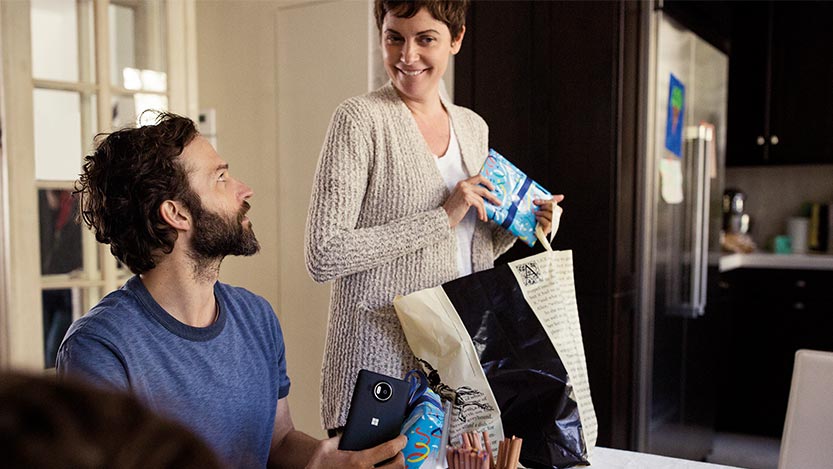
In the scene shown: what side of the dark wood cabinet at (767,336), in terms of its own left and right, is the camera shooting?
front

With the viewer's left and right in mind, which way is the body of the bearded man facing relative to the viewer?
facing the viewer and to the right of the viewer

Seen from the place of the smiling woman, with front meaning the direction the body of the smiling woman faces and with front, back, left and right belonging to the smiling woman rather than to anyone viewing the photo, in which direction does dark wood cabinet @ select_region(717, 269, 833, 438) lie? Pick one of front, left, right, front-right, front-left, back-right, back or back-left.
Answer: left

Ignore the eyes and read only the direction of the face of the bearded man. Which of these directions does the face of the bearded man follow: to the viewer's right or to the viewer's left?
to the viewer's right

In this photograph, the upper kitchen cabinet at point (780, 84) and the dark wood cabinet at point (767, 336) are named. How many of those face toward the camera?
2

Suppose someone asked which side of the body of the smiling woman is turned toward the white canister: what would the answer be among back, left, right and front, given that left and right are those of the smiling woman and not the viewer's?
left

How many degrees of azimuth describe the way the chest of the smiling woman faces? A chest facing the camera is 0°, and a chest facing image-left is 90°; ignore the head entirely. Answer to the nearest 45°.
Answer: approximately 315°

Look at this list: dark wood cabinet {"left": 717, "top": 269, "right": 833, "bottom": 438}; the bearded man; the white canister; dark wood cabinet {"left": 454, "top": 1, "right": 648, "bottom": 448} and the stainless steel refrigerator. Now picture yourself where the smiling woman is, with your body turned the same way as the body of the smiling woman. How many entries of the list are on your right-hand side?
1

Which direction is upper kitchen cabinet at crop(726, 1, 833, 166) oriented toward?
toward the camera

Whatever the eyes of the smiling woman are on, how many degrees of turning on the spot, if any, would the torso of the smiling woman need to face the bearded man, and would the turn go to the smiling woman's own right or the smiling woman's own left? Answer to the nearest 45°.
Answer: approximately 90° to the smiling woman's own right

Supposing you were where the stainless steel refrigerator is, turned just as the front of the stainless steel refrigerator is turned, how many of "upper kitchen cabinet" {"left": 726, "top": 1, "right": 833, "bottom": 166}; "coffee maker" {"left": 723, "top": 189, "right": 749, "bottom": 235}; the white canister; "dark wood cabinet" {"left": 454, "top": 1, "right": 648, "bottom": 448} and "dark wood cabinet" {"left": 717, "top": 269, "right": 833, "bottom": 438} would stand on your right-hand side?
1

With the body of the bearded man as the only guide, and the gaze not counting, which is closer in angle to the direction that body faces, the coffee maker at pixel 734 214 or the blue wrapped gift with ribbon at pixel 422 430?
the blue wrapped gift with ribbon

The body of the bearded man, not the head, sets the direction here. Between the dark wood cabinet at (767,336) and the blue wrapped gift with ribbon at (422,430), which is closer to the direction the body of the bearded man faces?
the blue wrapped gift with ribbon

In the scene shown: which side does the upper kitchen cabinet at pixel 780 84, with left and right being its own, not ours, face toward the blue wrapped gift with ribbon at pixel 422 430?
front

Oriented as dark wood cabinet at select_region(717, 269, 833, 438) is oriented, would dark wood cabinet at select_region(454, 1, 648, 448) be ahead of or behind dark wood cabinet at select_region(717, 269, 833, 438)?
ahead
